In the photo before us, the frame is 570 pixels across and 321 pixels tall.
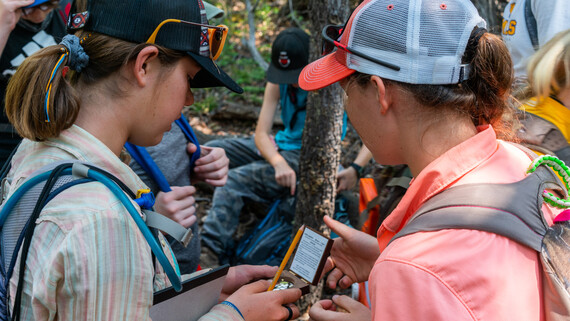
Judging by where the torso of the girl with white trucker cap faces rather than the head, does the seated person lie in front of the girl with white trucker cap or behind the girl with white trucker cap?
in front

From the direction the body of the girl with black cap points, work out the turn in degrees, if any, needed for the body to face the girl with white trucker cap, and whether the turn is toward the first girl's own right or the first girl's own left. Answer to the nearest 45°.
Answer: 0° — they already face them

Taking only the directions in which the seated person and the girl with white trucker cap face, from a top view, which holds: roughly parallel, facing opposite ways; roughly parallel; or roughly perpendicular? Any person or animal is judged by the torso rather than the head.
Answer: roughly perpendicular

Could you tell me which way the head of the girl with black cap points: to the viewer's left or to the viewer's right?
to the viewer's right

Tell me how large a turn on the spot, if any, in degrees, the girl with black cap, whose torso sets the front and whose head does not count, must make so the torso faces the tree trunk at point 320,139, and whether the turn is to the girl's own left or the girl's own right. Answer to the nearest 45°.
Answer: approximately 45° to the girl's own left

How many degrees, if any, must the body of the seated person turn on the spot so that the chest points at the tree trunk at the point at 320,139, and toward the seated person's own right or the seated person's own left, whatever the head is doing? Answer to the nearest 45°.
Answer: approximately 45° to the seated person's own left

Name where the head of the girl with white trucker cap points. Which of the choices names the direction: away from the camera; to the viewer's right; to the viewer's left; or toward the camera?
to the viewer's left

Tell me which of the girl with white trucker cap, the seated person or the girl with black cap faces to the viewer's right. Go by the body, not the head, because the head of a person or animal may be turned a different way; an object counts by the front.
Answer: the girl with black cap

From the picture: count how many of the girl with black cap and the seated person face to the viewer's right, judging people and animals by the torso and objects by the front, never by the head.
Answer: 1

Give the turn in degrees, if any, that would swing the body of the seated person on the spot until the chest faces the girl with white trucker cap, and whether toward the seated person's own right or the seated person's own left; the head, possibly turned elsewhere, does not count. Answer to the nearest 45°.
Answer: approximately 45° to the seated person's own left

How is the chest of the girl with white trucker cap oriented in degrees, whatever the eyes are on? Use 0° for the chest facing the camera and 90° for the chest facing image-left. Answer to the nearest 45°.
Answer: approximately 135°

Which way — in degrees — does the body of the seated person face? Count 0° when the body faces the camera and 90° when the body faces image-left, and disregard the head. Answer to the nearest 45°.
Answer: approximately 45°

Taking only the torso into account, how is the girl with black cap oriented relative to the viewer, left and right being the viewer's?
facing to the right of the viewer

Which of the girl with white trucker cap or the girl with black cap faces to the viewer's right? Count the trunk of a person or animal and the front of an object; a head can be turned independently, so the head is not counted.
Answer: the girl with black cap
